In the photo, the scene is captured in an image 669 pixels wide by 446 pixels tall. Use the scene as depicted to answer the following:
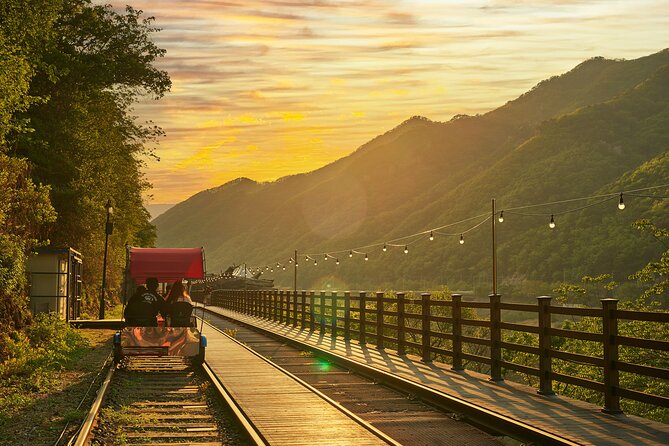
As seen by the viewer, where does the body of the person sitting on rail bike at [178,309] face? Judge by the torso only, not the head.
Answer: away from the camera

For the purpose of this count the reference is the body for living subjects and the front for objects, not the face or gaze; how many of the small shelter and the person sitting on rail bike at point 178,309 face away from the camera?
1

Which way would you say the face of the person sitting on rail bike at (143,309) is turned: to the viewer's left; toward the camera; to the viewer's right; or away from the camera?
away from the camera

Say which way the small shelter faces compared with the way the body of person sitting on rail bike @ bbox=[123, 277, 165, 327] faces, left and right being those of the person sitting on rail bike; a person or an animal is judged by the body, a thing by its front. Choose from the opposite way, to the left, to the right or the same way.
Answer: to the right

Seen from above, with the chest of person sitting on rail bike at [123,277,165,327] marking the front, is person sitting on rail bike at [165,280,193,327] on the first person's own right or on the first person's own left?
on the first person's own right

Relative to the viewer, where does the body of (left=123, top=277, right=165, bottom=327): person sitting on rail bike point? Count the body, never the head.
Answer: away from the camera

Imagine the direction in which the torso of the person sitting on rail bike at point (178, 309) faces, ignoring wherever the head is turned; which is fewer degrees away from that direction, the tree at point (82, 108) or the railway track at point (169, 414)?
the tree

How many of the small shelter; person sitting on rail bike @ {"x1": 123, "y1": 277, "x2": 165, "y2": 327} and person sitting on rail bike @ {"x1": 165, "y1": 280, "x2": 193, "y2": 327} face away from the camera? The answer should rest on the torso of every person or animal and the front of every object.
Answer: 2

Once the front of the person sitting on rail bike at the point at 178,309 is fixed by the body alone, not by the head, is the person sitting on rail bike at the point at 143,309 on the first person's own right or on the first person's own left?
on the first person's own left

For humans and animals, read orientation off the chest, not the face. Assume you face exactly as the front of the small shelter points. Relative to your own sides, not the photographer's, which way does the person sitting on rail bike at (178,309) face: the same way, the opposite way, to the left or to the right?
to the left

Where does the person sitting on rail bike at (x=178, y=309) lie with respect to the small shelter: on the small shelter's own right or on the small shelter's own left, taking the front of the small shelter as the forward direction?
on the small shelter's own right

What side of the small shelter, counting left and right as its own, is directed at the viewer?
right

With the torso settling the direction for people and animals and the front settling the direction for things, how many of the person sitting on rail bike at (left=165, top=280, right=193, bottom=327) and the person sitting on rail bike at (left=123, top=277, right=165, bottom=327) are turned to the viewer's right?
0
